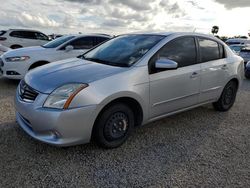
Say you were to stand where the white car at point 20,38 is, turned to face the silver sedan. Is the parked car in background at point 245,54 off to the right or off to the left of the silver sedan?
left

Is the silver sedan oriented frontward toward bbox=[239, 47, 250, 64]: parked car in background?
no

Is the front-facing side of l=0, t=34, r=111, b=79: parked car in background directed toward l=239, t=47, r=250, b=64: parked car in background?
no

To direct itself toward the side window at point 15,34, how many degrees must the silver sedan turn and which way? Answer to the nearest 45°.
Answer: approximately 90° to its right

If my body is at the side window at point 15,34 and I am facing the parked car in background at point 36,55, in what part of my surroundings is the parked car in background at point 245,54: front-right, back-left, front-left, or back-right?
front-left

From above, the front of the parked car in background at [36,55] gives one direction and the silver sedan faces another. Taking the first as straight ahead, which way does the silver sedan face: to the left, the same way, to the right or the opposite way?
the same way

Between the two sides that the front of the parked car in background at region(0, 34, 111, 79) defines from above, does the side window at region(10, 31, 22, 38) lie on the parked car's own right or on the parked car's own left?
on the parked car's own right

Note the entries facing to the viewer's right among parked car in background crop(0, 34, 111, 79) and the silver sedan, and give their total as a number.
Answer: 0

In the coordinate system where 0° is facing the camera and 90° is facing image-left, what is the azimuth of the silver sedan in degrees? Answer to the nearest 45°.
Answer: approximately 45°

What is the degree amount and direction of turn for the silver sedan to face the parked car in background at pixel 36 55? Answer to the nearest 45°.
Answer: approximately 90° to its right
